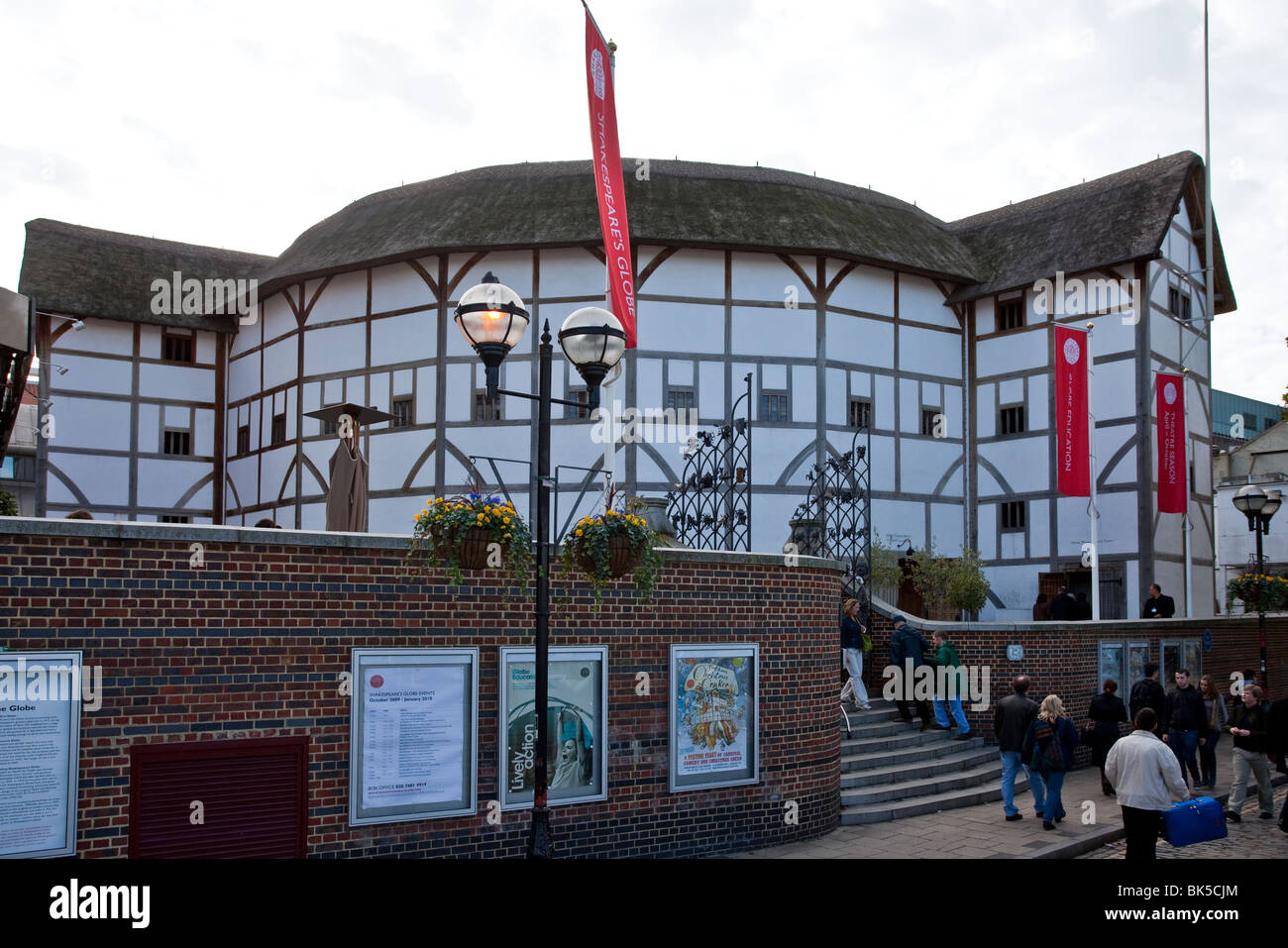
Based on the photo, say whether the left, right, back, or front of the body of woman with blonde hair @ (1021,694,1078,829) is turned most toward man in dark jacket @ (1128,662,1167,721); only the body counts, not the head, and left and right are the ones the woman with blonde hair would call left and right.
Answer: front

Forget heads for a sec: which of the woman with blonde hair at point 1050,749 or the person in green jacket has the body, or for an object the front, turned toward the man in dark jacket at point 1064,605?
the woman with blonde hair

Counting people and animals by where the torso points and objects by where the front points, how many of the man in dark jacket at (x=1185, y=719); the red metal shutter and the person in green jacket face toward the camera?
2

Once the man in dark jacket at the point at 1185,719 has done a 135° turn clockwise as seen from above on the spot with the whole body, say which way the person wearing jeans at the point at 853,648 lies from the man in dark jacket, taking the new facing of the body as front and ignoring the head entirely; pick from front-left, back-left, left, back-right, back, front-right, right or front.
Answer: front-left

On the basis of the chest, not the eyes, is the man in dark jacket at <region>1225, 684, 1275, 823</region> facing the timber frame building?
no

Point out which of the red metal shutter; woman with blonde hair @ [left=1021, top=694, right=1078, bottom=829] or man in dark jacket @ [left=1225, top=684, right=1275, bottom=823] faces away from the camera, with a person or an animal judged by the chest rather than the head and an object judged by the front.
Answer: the woman with blonde hair

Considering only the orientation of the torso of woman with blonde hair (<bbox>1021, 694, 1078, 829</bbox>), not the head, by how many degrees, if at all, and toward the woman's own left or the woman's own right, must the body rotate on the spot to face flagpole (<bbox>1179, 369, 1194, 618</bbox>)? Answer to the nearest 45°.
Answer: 0° — they already face it

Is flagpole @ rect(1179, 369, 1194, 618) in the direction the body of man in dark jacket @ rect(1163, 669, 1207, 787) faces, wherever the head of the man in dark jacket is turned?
no

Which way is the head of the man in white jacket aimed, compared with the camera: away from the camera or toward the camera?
away from the camera

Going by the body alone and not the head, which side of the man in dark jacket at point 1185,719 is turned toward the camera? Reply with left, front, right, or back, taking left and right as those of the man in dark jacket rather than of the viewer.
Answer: front

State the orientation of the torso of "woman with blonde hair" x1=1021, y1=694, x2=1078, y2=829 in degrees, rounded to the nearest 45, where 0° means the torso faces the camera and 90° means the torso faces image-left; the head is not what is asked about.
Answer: approximately 180°

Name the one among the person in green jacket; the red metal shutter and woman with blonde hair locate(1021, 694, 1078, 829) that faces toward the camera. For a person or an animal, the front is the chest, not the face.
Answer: the red metal shutter

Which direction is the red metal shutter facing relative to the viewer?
toward the camera

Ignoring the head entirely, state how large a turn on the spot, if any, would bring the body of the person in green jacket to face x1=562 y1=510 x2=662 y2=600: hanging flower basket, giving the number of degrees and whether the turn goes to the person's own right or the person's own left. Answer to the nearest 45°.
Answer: approximately 90° to the person's own left

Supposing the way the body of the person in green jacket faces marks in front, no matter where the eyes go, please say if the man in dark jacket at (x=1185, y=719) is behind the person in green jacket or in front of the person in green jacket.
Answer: behind

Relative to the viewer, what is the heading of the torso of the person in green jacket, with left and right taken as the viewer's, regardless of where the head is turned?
facing to the left of the viewer

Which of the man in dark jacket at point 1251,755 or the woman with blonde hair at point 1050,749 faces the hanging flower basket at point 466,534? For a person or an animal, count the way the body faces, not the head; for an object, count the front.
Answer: the man in dark jacket
